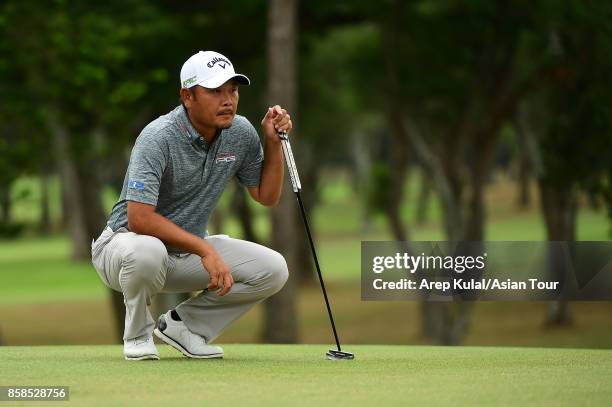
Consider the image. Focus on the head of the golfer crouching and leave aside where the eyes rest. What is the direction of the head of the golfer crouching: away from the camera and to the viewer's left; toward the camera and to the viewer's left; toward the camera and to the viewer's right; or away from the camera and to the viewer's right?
toward the camera and to the viewer's right

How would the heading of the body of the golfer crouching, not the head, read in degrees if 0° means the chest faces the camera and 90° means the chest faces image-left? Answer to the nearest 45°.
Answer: approximately 315°
